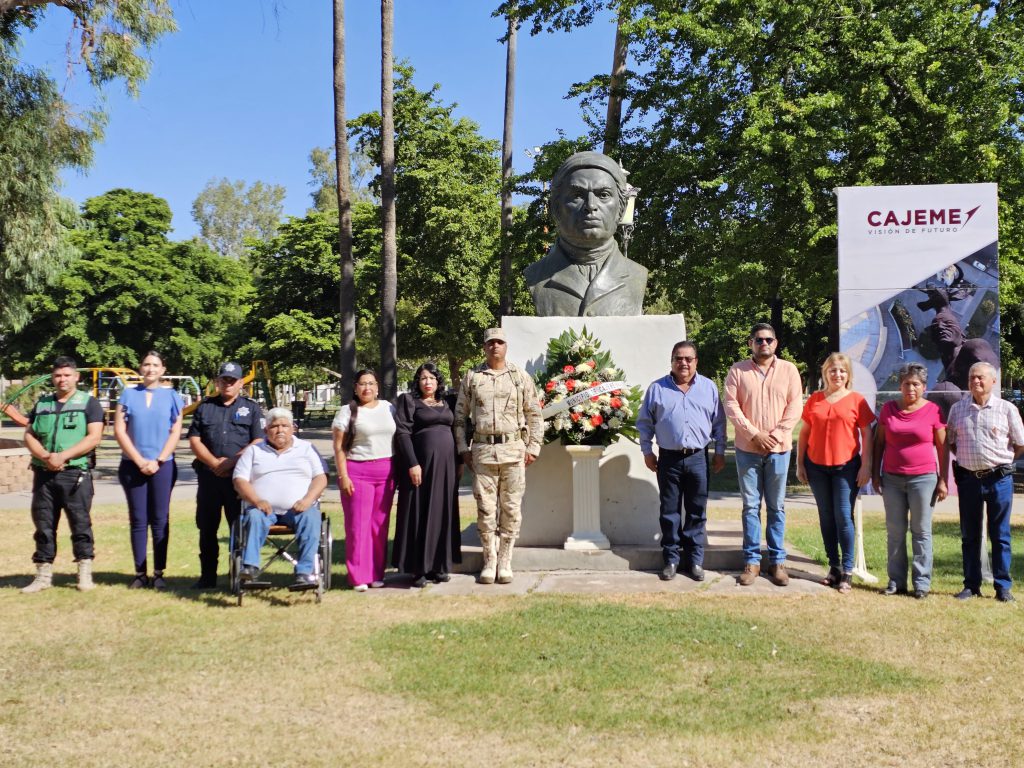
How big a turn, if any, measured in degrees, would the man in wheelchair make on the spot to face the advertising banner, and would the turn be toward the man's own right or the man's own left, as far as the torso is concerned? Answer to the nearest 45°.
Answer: approximately 90° to the man's own left

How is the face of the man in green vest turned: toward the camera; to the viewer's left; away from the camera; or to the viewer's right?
toward the camera

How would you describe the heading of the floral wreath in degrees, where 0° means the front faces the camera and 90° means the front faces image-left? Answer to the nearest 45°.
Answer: approximately 0°

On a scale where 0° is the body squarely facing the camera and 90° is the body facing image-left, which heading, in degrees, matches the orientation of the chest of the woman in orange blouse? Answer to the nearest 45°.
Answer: approximately 0°

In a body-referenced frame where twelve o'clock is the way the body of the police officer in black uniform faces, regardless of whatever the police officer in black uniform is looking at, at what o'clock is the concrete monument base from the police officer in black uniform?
The concrete monument base is roughly at 9 o'clock from the police officer in black uniform.

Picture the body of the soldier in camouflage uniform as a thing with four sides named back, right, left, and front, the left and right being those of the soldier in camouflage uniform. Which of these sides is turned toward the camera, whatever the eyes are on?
front

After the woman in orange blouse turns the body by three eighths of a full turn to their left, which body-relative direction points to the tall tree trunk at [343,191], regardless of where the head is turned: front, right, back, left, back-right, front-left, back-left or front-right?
left

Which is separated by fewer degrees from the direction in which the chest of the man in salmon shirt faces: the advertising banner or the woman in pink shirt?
the woman in pink shirt

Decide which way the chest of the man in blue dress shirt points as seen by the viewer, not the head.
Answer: toward the camera

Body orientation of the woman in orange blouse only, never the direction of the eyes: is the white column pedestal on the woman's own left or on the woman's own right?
on the woman's own right

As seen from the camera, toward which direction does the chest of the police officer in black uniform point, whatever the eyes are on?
toward the camera

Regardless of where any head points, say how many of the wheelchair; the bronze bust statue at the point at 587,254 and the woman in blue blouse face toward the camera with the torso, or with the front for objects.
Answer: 3

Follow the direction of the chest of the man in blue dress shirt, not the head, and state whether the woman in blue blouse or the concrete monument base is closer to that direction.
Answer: the woman in blue blouse

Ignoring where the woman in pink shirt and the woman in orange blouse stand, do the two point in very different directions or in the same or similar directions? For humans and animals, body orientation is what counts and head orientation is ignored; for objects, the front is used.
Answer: same or similar directions

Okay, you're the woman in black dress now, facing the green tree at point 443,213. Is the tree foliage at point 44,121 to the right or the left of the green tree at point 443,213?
left
